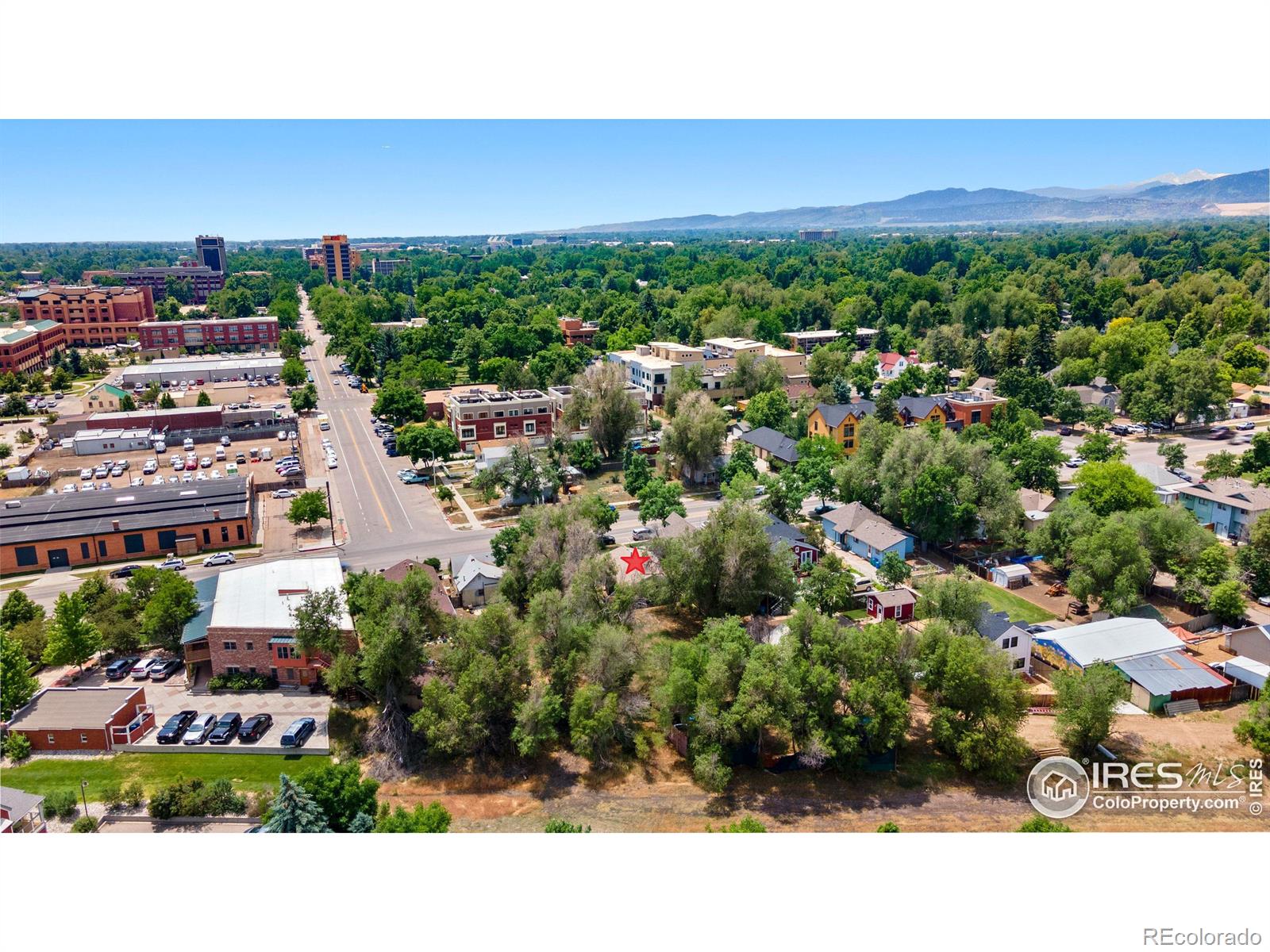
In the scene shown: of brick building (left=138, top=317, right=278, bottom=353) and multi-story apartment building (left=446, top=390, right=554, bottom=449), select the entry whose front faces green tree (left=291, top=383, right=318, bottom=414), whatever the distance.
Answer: the brick building

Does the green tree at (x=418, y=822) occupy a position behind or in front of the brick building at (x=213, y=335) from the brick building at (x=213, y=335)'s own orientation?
in front

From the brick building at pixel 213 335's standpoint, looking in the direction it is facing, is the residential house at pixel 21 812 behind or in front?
in front

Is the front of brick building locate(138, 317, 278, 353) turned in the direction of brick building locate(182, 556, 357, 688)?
yes

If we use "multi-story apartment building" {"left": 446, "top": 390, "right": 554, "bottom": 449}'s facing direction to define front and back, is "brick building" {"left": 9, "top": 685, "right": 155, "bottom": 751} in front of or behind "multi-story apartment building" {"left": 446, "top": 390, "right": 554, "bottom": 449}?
in front

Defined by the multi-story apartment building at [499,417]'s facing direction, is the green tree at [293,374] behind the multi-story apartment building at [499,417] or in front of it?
behind
